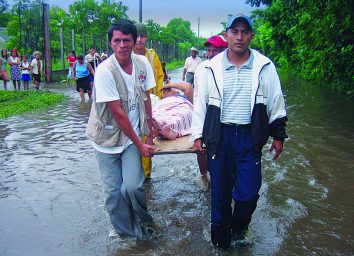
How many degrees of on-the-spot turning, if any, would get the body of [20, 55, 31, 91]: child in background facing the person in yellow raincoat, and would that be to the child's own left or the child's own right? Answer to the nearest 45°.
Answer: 0° — they already face them

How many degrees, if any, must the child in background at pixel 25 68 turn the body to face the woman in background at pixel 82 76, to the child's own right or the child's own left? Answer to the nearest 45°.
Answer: approximately 45° to the child's own left

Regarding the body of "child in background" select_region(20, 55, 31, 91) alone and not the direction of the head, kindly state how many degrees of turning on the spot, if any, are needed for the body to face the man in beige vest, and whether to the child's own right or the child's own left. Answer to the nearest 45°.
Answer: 0° — they already face them

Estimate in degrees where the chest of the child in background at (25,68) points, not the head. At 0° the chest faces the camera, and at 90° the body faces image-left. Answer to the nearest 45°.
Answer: approximately 0°

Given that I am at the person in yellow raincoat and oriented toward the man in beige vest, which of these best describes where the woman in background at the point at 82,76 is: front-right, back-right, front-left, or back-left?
back-right

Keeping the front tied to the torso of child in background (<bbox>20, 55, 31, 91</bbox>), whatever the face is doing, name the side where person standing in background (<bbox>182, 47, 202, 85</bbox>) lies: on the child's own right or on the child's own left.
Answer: on the child's own left
